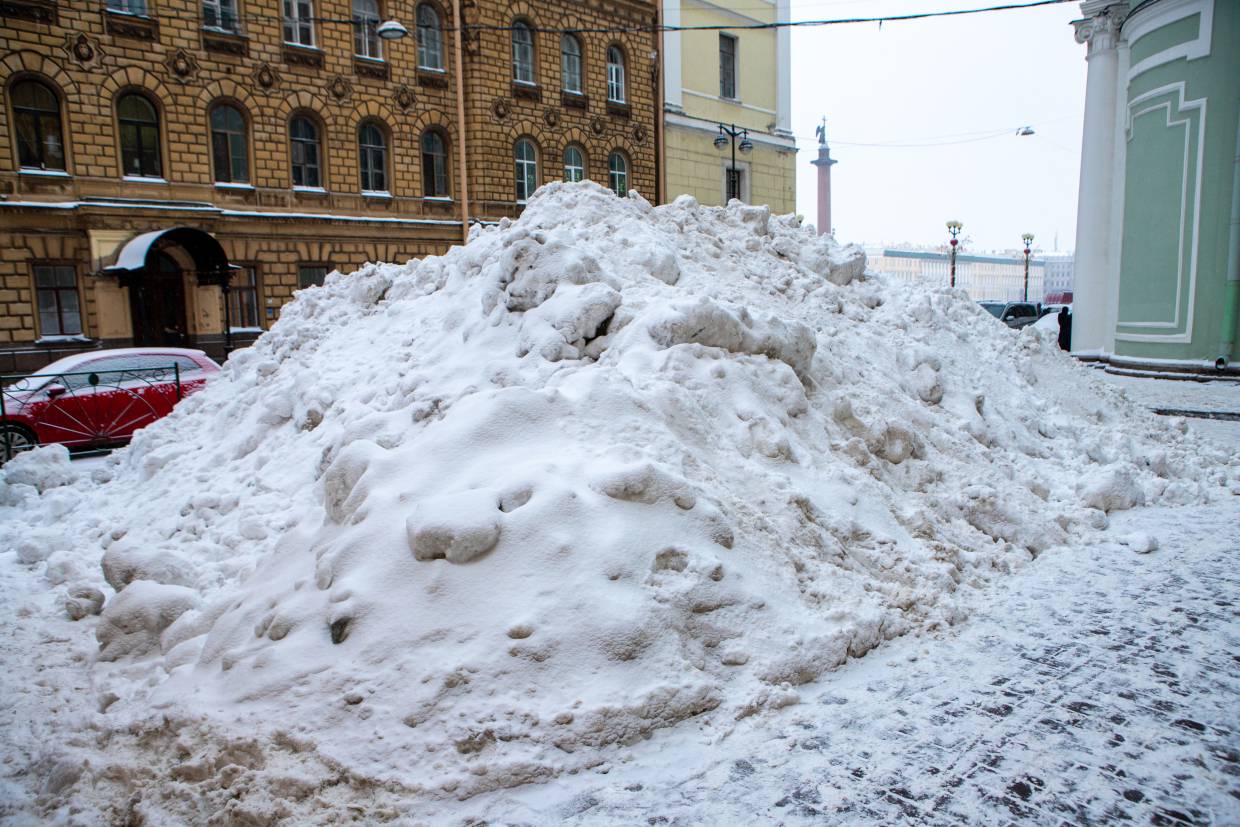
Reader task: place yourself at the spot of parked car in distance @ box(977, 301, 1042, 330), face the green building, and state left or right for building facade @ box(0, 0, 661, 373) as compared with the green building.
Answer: right

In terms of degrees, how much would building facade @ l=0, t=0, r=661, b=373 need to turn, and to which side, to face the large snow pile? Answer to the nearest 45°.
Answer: approximately 45° to its right

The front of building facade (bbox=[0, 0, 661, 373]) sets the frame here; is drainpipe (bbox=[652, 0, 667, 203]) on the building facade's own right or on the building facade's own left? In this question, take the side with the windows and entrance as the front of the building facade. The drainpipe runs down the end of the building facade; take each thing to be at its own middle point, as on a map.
on the building facade's own left

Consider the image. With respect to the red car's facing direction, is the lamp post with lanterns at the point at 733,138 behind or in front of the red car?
behind

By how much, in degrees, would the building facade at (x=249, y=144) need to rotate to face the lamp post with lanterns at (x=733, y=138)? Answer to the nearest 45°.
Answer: approximately 45° to its left

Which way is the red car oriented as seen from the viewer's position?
to the viewer's left

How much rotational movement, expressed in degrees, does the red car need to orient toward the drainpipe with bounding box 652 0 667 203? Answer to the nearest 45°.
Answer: approximately 135° to its right

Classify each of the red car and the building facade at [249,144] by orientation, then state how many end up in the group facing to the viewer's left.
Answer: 1
